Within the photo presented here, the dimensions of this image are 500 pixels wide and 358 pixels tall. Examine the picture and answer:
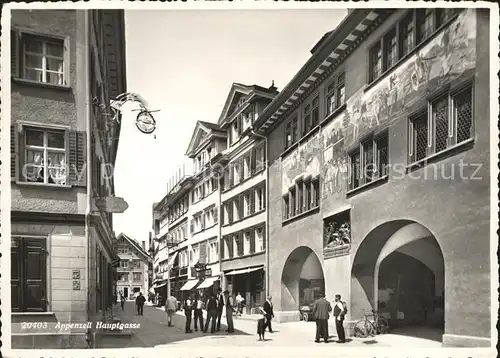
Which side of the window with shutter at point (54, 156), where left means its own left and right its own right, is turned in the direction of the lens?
front

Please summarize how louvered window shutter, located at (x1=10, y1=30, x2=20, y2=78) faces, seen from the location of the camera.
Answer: facing the viewer
